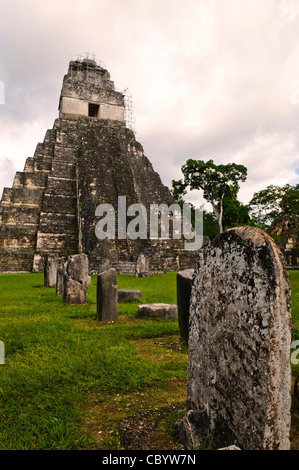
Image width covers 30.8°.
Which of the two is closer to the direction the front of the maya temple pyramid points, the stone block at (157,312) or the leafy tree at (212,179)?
the stone block

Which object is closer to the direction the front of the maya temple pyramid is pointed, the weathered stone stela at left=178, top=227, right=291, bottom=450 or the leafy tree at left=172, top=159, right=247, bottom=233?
the weathered stone stela

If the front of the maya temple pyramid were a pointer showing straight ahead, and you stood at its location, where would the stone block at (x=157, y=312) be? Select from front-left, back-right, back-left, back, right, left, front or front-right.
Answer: front

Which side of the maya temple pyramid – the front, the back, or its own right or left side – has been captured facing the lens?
front

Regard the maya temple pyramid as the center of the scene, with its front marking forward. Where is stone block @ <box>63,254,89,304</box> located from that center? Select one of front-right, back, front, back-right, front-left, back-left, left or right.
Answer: front

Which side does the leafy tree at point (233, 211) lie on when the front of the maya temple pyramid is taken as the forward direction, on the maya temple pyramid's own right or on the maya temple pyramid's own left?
on the maya temple pyramid's own left

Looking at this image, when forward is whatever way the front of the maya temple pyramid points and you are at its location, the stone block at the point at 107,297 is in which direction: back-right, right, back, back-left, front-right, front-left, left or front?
front

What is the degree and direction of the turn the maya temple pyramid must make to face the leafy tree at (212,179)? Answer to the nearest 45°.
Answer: approximately 135° to its left

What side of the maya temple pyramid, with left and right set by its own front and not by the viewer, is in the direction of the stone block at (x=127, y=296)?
front

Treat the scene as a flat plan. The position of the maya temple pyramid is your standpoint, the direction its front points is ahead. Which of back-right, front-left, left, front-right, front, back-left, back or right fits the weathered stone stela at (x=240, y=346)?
front

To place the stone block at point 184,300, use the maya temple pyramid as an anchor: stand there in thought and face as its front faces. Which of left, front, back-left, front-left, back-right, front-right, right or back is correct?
front

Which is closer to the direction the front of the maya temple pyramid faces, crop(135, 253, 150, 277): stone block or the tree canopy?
the stone block
